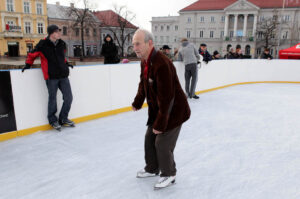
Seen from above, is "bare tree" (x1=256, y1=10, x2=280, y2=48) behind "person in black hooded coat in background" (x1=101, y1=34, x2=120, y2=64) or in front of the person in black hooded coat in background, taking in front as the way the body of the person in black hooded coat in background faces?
behind

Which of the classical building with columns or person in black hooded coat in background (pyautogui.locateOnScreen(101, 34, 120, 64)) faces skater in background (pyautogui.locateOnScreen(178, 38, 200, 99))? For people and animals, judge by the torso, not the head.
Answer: the classical building with columns

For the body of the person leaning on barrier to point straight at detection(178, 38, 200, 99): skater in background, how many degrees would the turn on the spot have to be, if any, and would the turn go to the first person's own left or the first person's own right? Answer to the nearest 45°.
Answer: approximately 90° to the first person's own left

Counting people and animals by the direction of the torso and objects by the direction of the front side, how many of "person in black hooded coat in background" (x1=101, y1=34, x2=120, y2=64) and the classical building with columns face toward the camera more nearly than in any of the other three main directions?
2

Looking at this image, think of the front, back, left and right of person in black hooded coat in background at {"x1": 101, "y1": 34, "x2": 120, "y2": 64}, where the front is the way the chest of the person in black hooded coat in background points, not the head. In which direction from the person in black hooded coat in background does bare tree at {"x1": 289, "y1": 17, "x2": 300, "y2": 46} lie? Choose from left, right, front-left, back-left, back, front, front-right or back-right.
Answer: back-left

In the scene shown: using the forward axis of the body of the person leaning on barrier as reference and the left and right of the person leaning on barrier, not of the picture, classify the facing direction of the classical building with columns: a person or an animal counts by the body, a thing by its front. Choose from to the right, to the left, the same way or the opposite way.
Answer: to the right

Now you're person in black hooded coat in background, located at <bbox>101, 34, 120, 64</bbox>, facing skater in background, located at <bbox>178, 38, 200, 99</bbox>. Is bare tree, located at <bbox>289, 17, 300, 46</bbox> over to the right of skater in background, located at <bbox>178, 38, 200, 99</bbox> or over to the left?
left

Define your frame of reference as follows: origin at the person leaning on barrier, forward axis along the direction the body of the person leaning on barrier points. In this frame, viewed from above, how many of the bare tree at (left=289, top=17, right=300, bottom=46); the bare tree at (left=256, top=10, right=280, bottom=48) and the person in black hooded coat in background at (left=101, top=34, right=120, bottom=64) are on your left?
3

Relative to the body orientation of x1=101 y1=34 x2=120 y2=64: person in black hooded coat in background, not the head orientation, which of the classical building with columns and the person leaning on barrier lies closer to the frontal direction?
the person leaning on barrier

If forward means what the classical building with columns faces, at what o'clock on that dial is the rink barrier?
The rink barrier is roughly at 12 o'clock from the classical building with columns.

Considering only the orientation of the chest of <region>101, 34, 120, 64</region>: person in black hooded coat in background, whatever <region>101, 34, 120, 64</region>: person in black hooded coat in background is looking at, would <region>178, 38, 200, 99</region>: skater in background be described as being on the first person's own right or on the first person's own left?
on the first person's own left

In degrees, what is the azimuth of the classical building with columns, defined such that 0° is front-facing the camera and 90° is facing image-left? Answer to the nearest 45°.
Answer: approximately 0°
